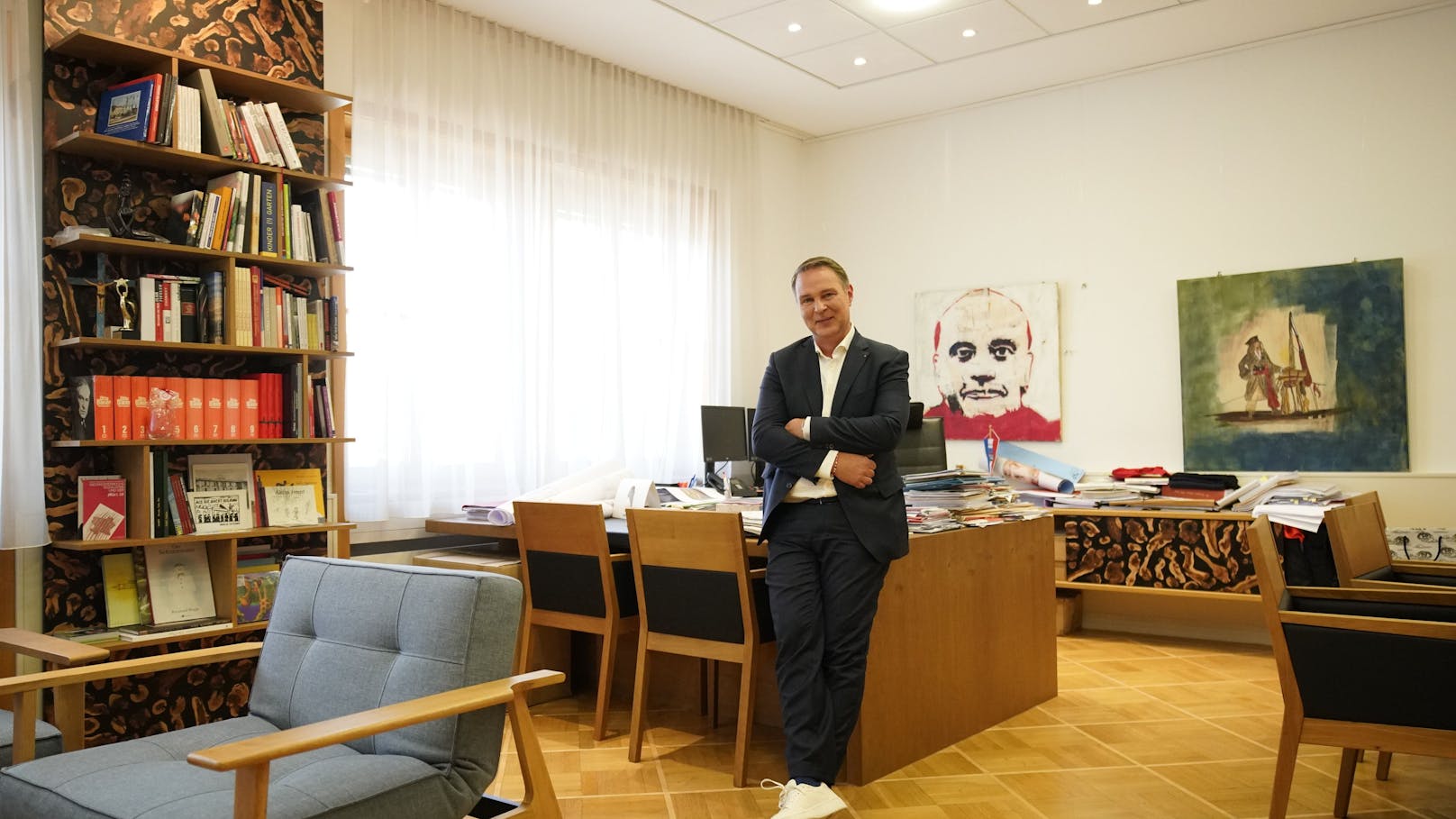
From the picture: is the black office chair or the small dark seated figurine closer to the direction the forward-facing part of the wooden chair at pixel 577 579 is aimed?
the black office chair

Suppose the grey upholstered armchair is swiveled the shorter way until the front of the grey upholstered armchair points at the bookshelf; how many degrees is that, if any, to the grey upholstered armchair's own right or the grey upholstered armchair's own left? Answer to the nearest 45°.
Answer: approximately 135° to the grey upholstered armchair's own right

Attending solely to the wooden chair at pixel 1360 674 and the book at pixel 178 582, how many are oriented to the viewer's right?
1

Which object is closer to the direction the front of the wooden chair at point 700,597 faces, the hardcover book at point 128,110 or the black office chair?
the black office chair

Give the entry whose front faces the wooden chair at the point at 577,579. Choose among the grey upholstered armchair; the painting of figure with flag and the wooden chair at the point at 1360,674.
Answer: the painting of figure with flag

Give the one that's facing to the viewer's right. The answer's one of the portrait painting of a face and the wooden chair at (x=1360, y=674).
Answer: the wooden chair
